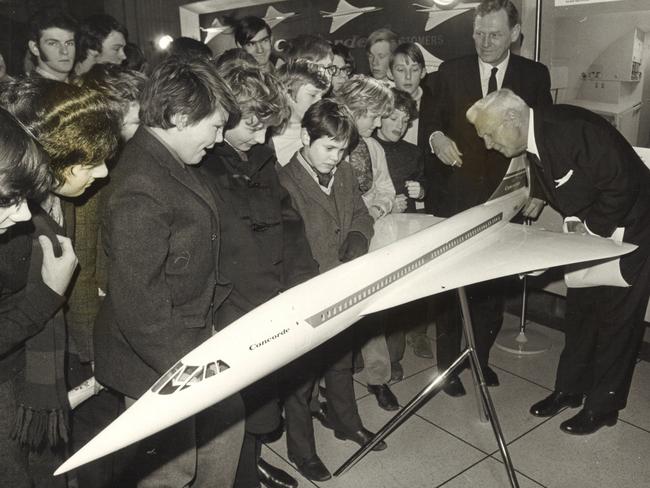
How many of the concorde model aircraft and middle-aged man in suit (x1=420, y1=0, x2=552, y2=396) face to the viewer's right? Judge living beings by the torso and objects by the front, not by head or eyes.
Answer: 0

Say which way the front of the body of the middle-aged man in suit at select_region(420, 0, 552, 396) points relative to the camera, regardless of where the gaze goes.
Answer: toward the camera

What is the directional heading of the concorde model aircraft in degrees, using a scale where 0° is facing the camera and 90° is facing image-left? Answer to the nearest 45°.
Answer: approximately 45°
